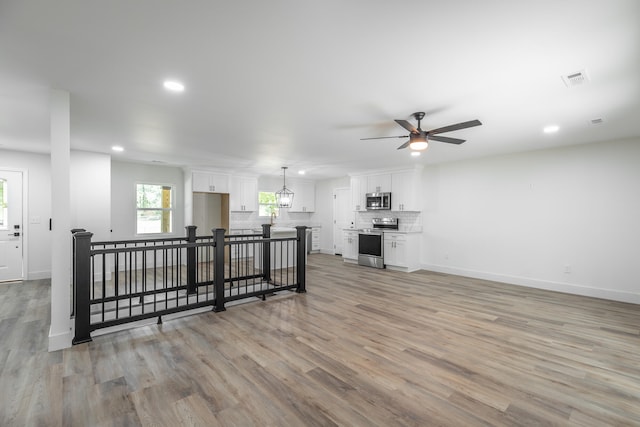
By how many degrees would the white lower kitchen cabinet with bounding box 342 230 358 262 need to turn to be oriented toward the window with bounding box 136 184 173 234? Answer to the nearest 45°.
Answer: approximately 45° to its right

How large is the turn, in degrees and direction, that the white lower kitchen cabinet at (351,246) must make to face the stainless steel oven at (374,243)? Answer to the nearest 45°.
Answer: approximately 90° to its left

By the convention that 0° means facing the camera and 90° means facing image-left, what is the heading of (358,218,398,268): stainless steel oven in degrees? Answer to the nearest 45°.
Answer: approximately 45°

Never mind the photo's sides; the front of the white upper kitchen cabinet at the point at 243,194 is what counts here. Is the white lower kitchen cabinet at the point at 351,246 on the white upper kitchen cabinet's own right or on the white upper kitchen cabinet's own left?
on the white upper kitchen cabinet's own left

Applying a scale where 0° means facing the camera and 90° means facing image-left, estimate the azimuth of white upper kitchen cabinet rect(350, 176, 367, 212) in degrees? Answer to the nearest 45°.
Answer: approximately 45°

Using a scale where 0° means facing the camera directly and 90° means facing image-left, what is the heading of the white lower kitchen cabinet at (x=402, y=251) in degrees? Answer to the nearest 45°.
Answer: approximately 45°

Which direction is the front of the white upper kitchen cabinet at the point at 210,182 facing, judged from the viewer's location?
facing the viewer

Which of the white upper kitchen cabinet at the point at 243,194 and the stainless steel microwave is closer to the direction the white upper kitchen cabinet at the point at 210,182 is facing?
the stainless steel microwave

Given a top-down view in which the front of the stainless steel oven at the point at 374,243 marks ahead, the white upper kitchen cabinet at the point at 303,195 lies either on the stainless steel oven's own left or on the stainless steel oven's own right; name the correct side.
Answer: on the stainless steel oven's own right

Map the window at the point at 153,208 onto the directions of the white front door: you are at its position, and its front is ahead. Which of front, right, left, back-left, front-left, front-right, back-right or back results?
left
